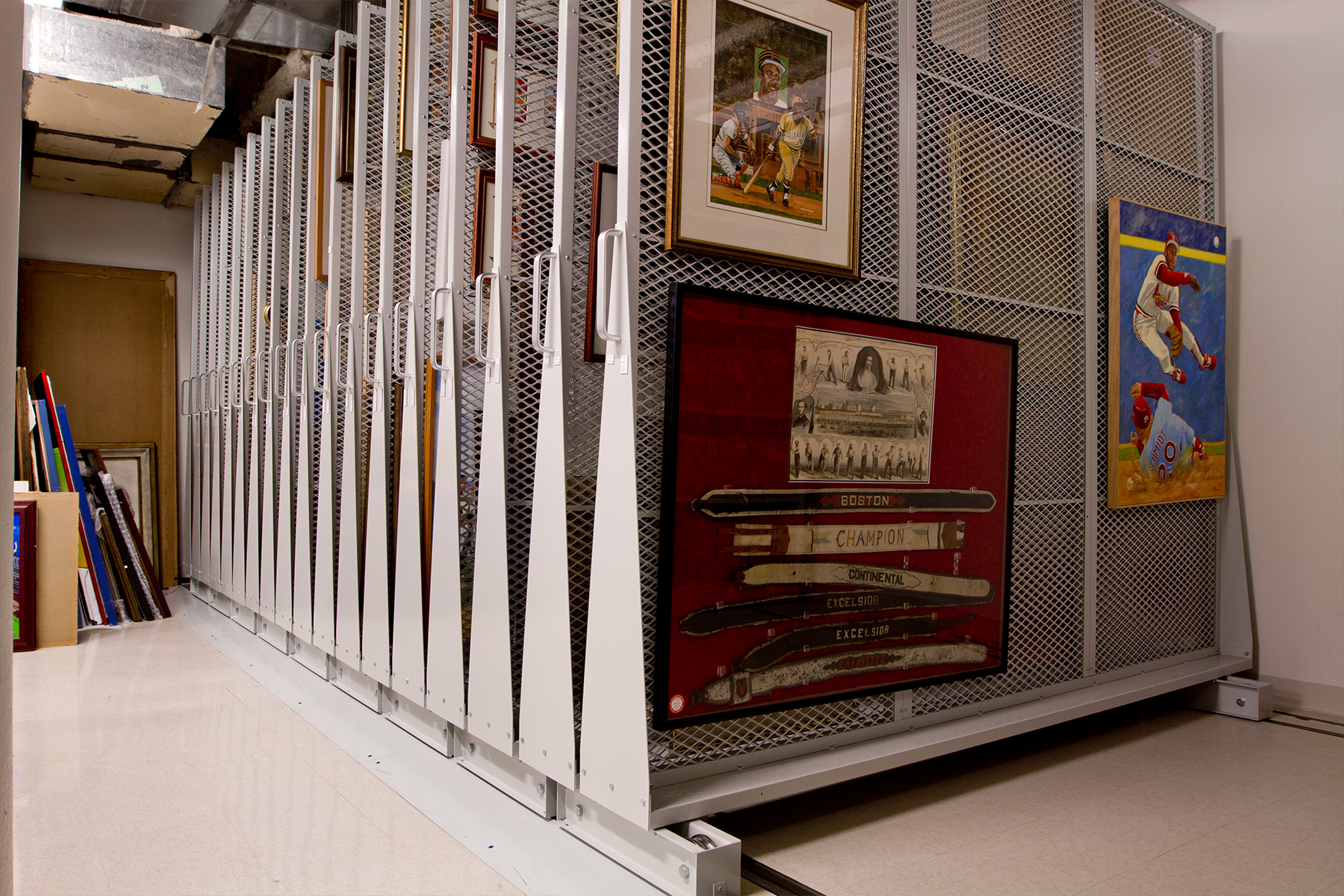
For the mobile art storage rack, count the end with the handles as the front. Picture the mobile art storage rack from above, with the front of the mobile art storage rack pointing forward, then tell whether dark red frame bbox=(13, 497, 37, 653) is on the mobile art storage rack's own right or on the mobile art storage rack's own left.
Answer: on the mobile art storage rack's own right

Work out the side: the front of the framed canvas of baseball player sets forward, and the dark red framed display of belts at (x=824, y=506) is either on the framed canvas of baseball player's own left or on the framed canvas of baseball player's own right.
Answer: on the framed canvas of baseball player's own right

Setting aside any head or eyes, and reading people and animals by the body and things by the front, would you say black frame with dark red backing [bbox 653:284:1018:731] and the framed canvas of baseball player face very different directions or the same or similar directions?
same or similar directions

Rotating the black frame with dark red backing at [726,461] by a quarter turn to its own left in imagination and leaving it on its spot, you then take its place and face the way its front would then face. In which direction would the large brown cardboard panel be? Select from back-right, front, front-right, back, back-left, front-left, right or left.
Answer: left

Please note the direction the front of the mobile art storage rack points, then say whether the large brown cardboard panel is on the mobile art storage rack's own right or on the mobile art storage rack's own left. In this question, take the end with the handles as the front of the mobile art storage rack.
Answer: on the mobile art storage rack's own right

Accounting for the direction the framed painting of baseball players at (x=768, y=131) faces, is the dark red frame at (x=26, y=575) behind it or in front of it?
behind

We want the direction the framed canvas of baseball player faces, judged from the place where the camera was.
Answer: facing the viewer and to the right of the viewer

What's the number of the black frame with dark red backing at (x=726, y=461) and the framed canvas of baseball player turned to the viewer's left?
0

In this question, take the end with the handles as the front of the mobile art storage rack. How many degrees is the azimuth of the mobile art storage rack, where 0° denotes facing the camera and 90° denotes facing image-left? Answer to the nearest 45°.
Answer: approximately 45°

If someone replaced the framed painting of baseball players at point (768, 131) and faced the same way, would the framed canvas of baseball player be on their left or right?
on their left
